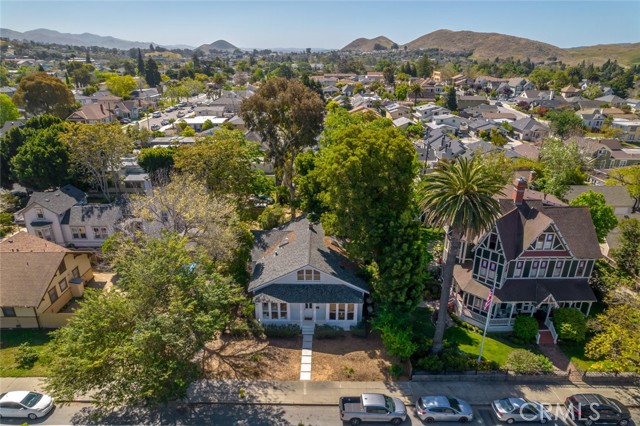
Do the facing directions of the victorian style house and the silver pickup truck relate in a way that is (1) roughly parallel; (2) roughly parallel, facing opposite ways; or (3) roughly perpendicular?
roughly perpendicular

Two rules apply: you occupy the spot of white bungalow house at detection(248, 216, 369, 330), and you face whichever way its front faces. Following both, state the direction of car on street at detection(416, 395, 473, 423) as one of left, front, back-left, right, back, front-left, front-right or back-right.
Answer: front-left

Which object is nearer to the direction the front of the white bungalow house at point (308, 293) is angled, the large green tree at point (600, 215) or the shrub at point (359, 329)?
the shrub

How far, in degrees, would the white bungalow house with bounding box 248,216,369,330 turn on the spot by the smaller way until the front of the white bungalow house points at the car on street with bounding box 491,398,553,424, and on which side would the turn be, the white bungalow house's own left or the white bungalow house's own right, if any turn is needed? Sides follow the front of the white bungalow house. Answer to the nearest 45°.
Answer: approximately 45° to the white bungalow house's own left

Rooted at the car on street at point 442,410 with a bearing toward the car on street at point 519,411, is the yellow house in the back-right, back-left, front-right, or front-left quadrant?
back-left

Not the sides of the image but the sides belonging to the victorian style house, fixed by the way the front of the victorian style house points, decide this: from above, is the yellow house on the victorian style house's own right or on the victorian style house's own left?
on the victorian style house's own right
